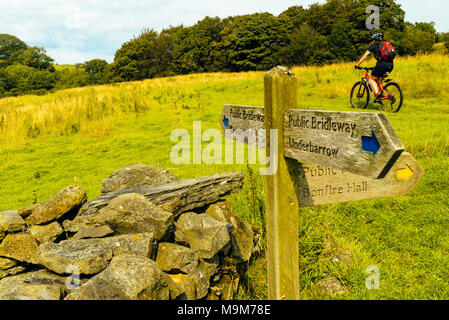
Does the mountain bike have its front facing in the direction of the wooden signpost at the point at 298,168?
no

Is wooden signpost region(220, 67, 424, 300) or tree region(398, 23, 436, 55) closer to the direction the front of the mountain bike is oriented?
the tree

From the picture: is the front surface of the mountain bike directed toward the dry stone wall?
no

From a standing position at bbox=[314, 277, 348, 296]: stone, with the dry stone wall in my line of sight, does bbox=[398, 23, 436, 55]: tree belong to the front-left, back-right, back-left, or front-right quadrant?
back-right

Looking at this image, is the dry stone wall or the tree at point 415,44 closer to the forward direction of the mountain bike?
the tree

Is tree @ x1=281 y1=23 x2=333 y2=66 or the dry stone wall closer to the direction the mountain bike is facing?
the tree

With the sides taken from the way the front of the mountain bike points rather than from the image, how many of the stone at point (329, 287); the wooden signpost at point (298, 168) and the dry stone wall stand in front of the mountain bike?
0

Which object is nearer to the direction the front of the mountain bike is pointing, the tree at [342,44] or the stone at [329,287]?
the tree
